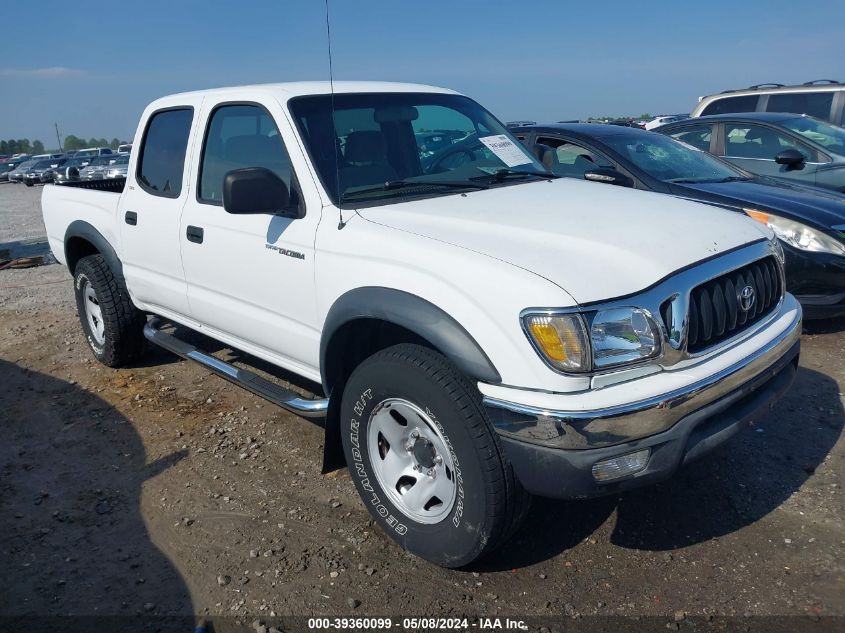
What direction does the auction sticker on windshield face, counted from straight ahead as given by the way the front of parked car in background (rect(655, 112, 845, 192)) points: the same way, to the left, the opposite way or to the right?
the same way

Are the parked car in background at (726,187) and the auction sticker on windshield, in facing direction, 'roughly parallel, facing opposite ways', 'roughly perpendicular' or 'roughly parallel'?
roughly parallel

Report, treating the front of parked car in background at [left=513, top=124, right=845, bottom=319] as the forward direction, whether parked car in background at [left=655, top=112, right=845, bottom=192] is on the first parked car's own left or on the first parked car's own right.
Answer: on the first parked car's own left

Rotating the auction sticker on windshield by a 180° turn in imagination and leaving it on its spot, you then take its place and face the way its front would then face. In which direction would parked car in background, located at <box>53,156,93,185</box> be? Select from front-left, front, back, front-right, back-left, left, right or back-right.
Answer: front

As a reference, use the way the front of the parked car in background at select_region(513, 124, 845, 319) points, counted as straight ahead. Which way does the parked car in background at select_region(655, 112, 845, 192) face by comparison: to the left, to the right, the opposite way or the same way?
the same way

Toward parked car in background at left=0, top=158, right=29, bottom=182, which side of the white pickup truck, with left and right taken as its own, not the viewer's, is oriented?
back

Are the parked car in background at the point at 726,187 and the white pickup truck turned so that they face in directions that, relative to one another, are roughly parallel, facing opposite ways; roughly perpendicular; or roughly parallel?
roughly parallel

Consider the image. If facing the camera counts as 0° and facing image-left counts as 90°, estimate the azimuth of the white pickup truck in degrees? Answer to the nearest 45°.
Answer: approximately 315°

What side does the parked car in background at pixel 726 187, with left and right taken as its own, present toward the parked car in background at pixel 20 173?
back

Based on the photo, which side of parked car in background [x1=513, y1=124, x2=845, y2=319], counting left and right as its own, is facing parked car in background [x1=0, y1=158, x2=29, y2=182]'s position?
back

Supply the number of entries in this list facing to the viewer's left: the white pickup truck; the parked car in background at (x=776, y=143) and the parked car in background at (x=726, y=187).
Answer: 0

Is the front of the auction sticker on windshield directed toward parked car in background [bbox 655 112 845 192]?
no

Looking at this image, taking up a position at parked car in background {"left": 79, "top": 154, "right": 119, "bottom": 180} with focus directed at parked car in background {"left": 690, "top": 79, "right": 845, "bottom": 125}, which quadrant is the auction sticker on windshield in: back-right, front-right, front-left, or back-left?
front-right

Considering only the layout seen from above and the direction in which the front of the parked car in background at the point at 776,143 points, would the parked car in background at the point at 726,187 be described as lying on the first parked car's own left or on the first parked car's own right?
on the first parked car's own right

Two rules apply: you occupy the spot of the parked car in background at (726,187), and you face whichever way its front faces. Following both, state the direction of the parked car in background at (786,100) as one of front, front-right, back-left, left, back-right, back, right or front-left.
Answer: back-left

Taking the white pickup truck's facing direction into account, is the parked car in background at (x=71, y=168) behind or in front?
behind

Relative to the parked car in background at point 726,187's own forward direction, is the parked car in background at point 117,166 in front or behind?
behind

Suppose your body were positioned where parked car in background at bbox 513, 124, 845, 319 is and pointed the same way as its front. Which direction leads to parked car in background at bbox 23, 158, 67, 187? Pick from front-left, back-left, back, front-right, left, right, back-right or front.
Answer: back

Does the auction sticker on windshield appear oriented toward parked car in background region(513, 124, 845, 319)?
no

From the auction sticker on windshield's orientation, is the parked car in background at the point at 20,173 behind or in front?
behind

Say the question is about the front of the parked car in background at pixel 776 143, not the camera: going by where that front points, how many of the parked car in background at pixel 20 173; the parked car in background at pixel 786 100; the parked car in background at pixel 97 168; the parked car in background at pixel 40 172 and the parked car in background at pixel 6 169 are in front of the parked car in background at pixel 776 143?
0

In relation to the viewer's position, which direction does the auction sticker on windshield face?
facing the viewer and to the right of the viewer
